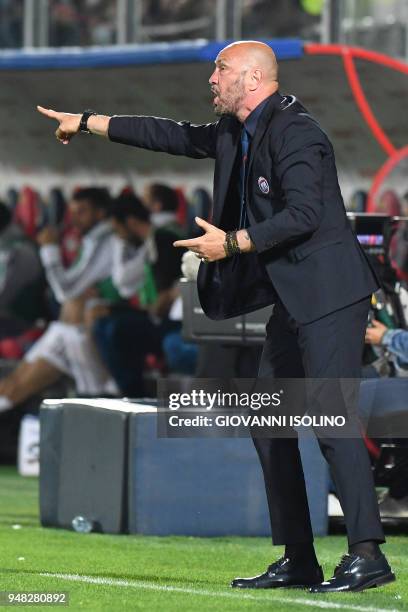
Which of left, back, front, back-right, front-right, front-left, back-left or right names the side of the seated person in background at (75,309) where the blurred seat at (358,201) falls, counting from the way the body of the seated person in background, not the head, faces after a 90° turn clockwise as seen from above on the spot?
back-right

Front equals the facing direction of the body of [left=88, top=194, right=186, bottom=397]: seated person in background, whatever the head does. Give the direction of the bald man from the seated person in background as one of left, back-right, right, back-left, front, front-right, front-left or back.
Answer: left

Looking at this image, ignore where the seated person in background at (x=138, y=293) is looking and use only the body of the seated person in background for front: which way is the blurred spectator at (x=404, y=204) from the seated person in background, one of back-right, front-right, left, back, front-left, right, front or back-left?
back-left

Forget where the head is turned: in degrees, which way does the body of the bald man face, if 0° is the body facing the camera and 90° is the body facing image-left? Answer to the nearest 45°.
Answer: approximately 90°

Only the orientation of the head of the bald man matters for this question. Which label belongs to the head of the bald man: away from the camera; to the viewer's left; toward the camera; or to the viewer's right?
to the viewer's left

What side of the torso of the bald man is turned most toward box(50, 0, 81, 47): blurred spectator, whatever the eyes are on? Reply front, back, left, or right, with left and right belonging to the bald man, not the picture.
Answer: right

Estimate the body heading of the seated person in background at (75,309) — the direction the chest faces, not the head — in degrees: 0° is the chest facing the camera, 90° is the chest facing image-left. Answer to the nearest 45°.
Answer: approximately 90°

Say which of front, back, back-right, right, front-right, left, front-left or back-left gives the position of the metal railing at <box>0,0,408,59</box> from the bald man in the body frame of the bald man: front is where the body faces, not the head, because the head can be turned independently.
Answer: right
